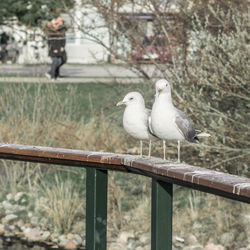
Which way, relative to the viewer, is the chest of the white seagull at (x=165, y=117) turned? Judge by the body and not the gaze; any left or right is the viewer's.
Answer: facing the viewer and to the left of the viewer

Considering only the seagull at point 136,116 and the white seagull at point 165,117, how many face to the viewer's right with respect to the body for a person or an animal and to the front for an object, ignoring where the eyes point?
0
